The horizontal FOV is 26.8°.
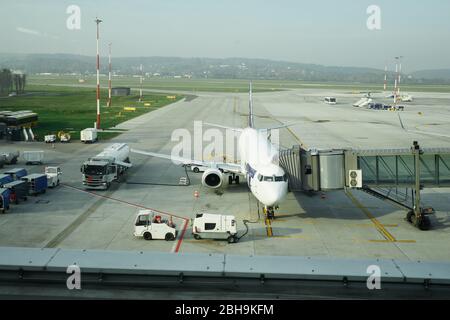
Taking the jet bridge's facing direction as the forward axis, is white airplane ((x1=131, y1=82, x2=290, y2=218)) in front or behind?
in front

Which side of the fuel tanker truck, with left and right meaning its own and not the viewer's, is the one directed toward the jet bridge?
left

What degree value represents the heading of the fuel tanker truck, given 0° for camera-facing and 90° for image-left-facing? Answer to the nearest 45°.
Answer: approximately 45°

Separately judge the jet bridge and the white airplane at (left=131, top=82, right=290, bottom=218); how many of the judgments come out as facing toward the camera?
1

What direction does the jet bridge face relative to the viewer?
to the viewer's left

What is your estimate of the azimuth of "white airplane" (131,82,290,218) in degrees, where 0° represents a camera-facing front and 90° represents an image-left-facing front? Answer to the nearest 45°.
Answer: approximately 0°

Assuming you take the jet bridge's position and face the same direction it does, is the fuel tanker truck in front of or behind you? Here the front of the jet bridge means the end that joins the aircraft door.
in front

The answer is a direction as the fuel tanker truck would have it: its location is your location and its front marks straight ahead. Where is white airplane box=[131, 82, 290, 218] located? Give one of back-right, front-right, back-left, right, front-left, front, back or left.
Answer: left

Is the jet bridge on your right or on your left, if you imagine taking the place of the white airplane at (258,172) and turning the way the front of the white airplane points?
on your left

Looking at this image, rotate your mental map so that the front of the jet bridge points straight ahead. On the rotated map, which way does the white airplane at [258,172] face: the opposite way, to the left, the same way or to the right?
to the left
